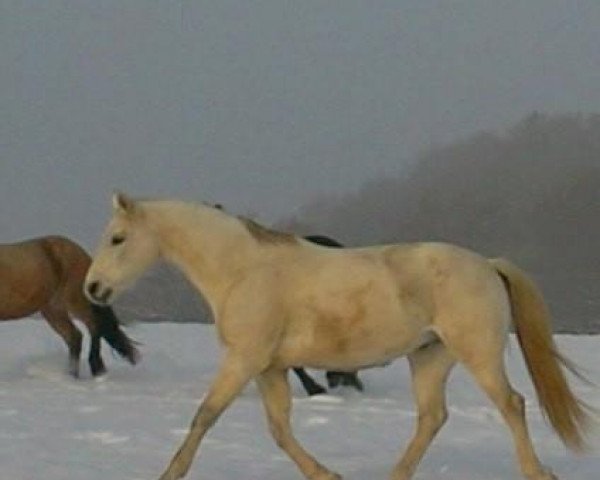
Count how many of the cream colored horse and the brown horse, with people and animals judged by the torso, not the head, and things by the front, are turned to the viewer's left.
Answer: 2

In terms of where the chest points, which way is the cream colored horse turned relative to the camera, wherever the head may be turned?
to the viewer's left

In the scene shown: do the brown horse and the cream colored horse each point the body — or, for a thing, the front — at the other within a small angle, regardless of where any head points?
no

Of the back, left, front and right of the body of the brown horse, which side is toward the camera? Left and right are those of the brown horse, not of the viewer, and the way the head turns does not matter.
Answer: left

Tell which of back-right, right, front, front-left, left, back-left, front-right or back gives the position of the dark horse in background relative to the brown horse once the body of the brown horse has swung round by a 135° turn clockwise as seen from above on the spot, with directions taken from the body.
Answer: right

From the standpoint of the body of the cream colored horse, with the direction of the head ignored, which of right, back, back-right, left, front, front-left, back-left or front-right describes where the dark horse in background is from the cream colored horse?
right

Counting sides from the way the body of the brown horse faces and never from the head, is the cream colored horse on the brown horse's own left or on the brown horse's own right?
on the brown horse's own left

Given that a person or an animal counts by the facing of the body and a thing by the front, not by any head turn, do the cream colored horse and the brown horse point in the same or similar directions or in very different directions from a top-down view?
same or similar directions

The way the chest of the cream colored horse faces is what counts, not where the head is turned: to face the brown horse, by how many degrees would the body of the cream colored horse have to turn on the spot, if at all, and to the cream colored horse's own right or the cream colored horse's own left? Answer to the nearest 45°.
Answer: approximately 45° to the cream colored horse's own right
